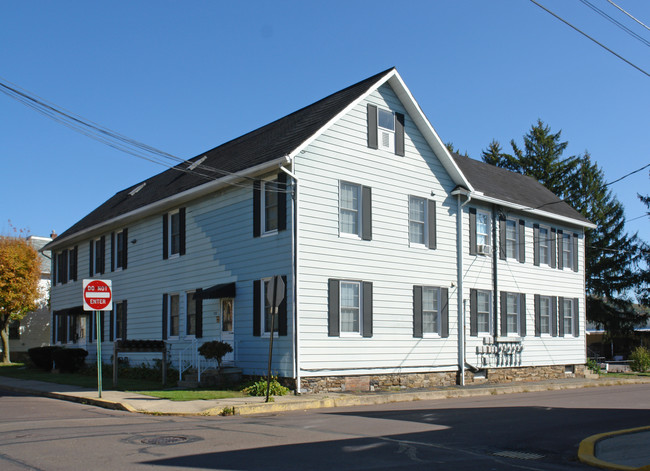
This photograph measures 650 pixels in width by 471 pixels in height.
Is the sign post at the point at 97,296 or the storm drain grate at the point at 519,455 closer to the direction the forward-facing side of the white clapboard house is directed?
the sign post

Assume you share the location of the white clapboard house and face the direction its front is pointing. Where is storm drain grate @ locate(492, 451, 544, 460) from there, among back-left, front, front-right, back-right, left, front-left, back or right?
front-left

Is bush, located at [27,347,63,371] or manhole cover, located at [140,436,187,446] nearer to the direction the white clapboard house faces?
the manhole cover

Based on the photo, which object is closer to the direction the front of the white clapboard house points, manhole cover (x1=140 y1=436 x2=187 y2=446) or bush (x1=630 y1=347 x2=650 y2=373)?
the manhole cover

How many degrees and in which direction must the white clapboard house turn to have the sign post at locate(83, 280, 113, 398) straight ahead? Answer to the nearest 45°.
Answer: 0° — it already faces it

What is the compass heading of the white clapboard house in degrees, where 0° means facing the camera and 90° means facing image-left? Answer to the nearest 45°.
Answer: approximately 45°

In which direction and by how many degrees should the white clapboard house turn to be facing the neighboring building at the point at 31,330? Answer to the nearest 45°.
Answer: approximately 90° to its right

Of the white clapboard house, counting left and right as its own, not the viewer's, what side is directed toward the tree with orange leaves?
right

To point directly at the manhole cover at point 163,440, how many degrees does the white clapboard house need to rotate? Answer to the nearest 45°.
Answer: approximately 45° to its left
